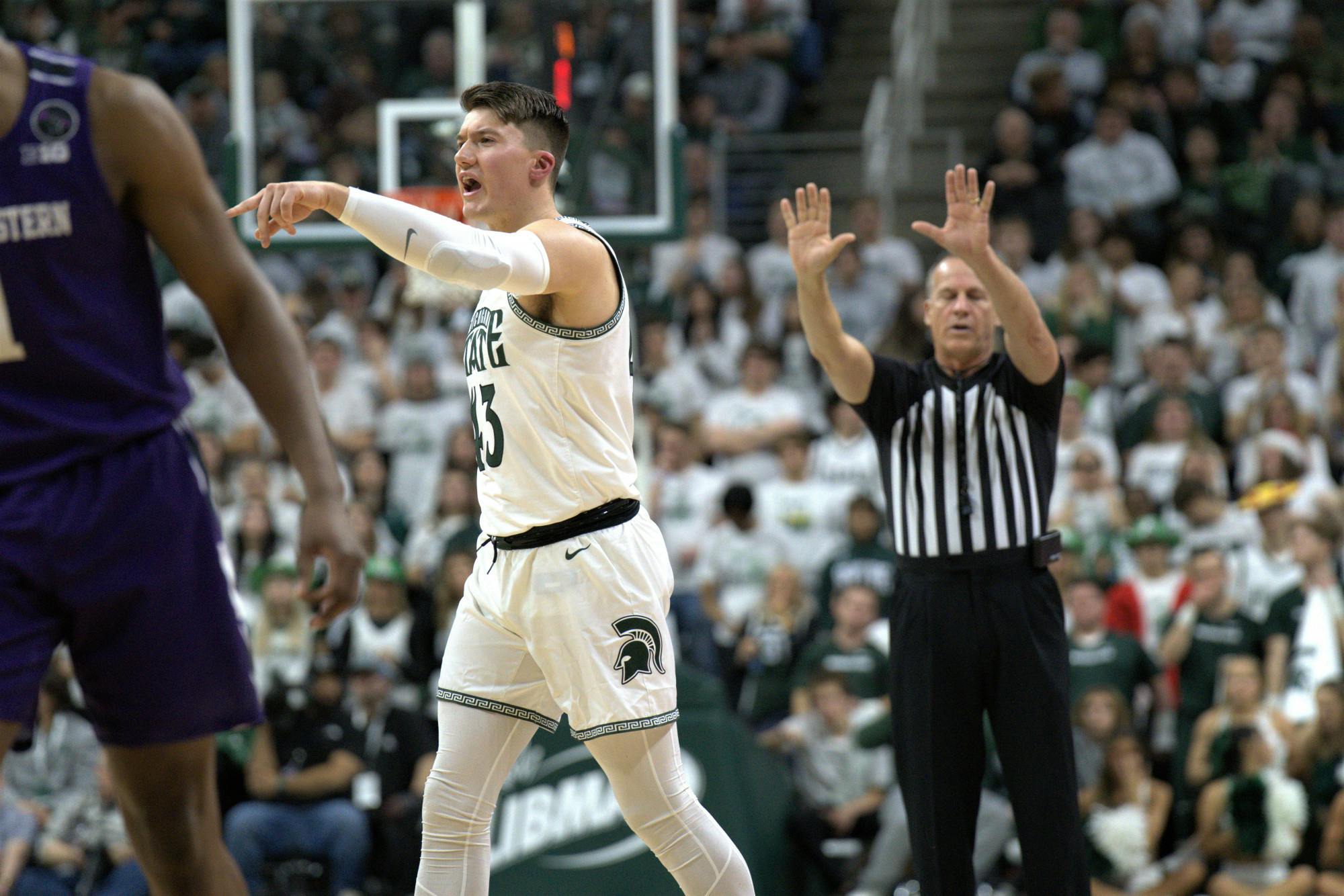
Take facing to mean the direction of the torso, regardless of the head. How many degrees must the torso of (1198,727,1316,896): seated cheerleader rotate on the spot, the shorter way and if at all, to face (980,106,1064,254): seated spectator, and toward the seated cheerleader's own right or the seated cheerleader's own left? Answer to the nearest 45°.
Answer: approximately 180°

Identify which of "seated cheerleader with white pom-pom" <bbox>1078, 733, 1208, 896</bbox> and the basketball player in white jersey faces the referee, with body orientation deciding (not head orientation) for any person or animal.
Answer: the seated cheerleader with white pom-pom

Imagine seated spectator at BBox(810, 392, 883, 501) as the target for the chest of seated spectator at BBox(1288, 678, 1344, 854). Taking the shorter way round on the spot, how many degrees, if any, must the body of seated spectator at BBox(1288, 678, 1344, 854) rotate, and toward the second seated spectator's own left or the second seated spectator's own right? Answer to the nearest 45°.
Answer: approximately 90° to the second seated spectator's own right

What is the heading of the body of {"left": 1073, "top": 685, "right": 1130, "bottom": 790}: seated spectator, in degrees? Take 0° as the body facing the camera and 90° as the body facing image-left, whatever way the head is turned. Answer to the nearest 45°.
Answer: approximately 0°

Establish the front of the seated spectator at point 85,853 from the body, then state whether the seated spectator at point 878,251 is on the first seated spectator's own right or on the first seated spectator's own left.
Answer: on the first seated spectator's own left

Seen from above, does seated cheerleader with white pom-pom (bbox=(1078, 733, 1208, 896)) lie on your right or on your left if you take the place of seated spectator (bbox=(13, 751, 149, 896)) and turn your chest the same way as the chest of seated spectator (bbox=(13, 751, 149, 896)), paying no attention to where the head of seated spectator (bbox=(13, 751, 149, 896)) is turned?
on your left

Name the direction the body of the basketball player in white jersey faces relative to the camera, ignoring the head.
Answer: to the viewer's left

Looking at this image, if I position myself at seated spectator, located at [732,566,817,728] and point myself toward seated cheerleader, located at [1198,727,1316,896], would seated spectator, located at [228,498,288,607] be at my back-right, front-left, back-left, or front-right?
back-right

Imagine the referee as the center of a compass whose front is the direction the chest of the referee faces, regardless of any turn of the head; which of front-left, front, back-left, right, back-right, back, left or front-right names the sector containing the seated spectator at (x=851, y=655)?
back

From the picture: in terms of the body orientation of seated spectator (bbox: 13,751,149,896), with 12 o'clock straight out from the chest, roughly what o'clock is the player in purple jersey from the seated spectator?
The player in purple jersey is roughly at 12 o'clock from the seated spectator.
